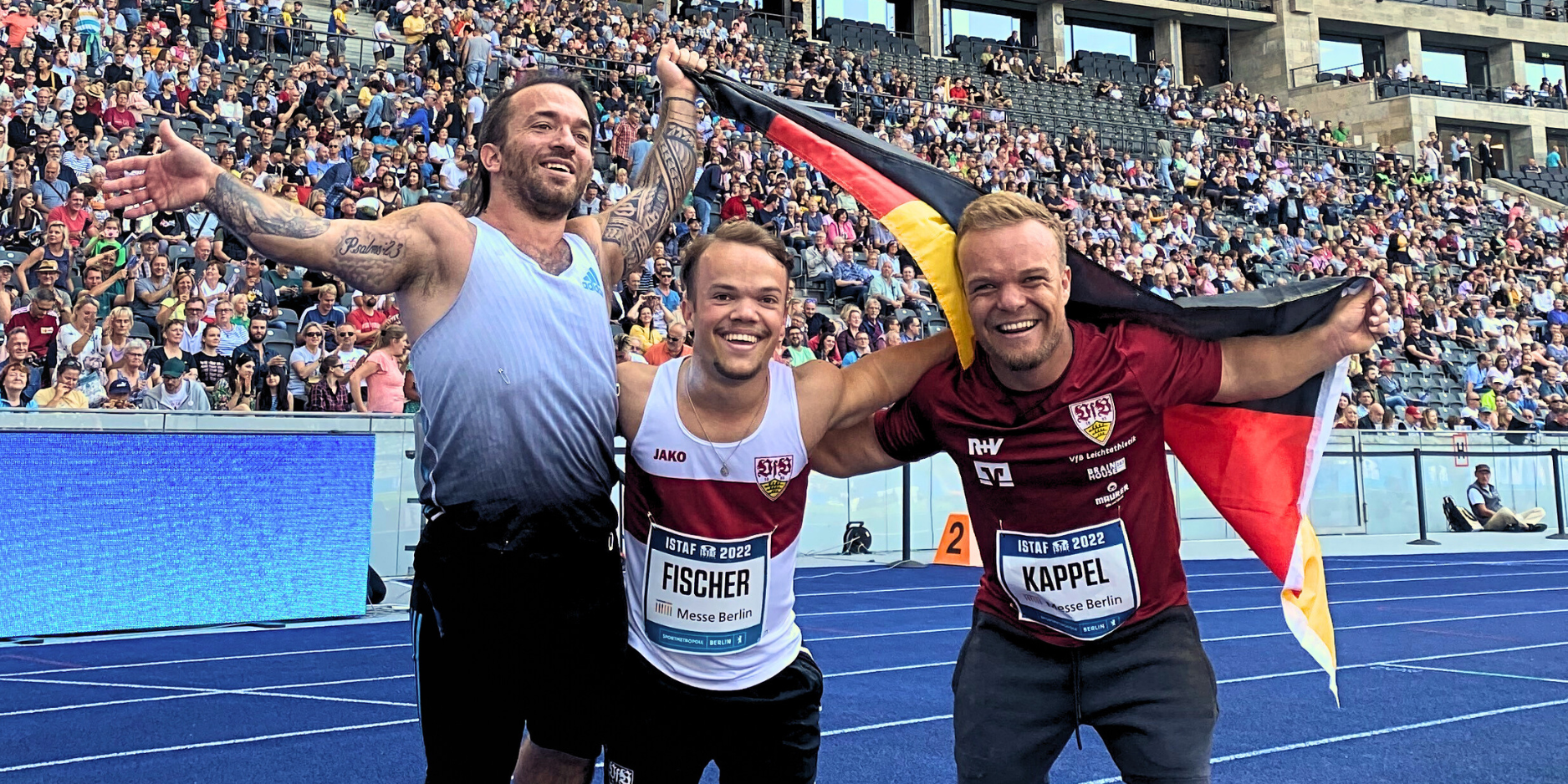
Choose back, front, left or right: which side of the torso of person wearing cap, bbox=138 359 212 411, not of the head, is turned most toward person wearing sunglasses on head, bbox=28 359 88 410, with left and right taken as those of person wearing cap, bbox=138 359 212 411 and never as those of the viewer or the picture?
right

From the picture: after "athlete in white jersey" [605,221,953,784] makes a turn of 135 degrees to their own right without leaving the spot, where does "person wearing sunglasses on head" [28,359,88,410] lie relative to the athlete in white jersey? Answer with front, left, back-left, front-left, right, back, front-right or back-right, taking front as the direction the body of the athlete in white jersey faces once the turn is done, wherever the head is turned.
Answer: front

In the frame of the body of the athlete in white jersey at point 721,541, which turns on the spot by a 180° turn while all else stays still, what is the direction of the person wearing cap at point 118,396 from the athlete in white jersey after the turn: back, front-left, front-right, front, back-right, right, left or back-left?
front-left

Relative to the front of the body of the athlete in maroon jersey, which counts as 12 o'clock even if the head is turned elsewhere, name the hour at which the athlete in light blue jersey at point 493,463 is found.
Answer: The athlete in light blue jersey is roughly at 2 o'clock from the athlete in maroon jersey.

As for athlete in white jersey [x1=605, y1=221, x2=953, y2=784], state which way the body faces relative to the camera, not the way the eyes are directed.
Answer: toward the camera

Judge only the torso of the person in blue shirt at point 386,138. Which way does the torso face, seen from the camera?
toward the camera

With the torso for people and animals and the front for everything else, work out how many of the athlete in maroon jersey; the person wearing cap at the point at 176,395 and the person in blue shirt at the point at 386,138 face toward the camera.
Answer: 3

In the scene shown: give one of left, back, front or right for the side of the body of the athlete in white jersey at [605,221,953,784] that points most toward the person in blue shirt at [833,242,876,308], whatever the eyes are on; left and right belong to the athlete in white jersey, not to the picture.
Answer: back

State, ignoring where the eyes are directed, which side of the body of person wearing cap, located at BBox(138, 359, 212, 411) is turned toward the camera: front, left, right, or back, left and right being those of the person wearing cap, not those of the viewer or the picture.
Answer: front

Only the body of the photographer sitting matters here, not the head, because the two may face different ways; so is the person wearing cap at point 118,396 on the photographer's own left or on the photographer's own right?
on the photographer's own right

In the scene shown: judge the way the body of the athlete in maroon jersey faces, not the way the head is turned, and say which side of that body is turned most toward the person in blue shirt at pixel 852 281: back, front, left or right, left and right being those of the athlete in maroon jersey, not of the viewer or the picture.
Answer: back
